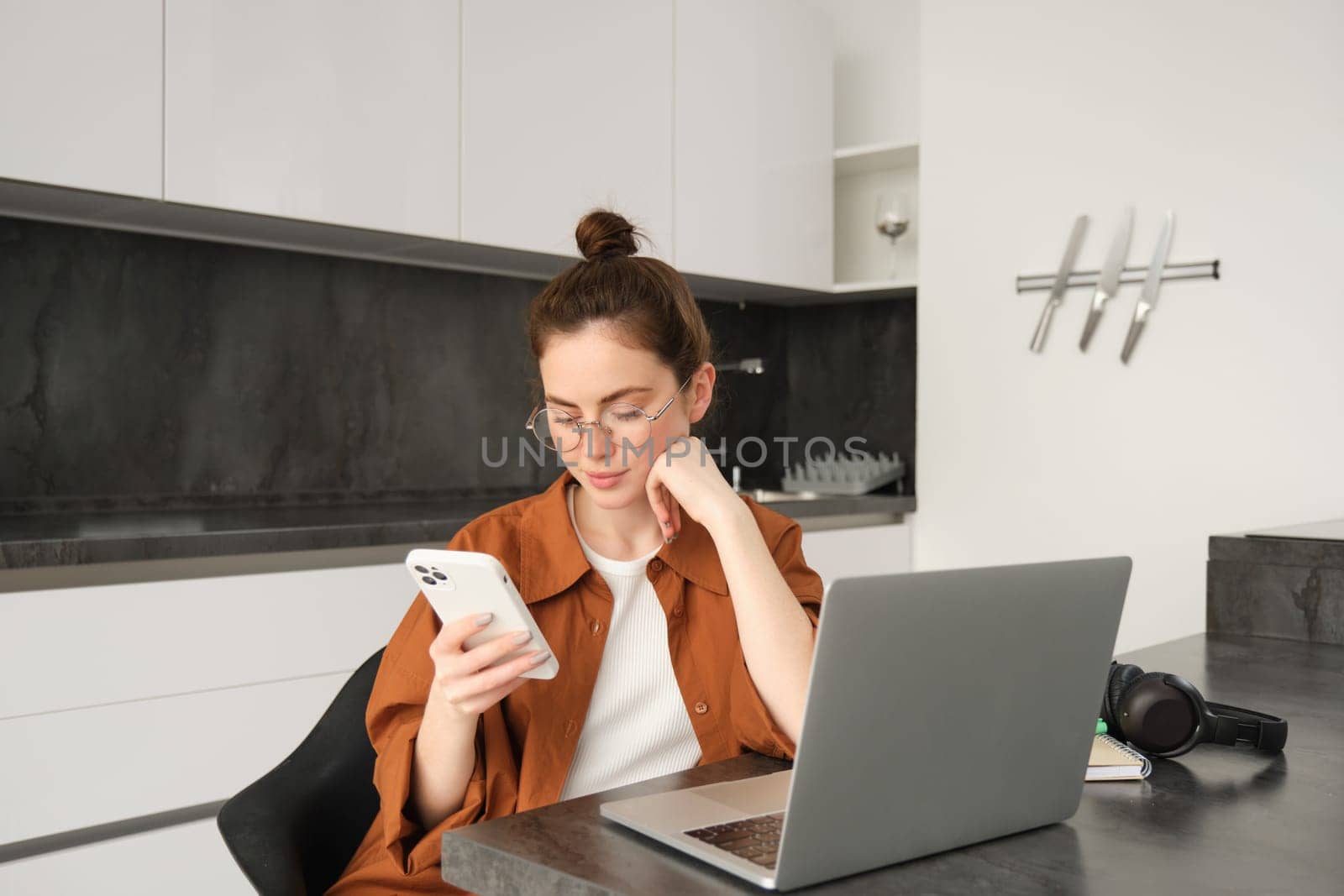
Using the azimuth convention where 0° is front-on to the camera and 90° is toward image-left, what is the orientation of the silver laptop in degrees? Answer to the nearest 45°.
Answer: approximately 135°

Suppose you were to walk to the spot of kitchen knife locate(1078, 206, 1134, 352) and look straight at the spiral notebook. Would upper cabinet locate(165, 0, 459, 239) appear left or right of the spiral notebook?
right

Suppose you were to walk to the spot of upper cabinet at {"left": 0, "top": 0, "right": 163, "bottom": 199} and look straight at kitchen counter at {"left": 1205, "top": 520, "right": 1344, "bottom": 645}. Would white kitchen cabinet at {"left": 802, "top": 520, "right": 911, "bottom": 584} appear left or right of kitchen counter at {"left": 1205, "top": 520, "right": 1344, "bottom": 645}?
left

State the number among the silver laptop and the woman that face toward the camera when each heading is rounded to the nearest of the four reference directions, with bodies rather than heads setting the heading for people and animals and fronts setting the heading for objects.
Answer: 1

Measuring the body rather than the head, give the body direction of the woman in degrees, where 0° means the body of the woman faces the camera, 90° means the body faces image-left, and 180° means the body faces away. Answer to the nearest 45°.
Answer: approximately 0°

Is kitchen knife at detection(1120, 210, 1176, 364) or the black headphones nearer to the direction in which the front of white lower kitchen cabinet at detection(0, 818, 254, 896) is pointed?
the black headphones

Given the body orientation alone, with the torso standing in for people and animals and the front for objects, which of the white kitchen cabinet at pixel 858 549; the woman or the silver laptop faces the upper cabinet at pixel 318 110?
the silver laptop

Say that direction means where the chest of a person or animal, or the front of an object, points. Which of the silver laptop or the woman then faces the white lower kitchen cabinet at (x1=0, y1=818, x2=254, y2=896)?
the silver laptop
